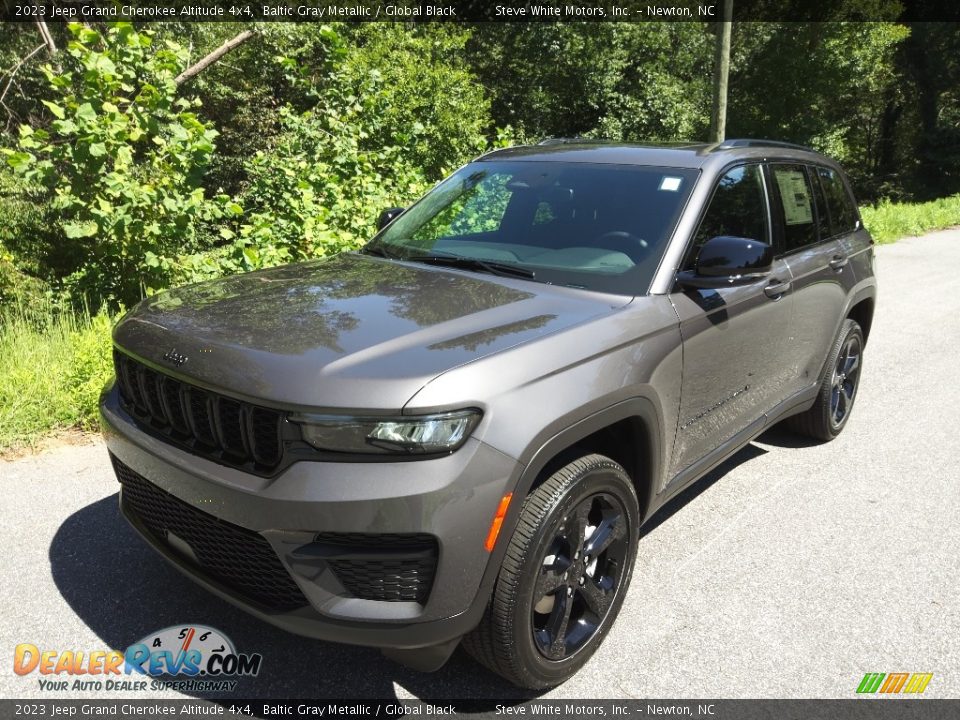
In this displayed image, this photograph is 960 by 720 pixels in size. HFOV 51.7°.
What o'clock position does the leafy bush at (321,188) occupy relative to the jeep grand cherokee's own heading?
The leafy bush is roughly at 4 o'clock from the jeep grand cherokee.

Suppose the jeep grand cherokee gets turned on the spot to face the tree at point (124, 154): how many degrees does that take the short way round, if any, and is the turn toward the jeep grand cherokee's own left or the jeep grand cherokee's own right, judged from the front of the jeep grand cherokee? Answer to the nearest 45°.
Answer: approximately 90° to the jeep grand cherokee's own right

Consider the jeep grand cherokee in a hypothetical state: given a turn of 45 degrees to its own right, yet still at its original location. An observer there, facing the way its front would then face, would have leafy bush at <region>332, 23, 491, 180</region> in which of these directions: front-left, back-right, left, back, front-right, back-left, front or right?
right

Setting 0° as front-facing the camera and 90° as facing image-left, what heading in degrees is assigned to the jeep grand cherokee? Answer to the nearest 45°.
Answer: approximately 45°
